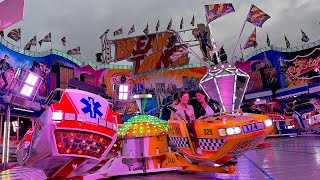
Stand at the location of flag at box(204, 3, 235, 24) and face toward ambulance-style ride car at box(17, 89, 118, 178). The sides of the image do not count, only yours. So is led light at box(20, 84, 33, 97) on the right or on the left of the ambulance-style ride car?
right

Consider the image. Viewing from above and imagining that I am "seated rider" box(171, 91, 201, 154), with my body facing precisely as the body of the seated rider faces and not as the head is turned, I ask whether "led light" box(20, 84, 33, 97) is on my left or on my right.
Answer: on my right

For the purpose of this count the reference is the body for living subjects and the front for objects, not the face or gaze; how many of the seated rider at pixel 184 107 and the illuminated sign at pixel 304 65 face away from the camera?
0

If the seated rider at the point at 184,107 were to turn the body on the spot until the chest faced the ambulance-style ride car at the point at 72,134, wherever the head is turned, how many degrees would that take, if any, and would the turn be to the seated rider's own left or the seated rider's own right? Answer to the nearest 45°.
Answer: approximately 90° to the seated rider's own right

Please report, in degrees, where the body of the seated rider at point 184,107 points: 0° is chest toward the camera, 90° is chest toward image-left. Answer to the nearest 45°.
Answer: approximately 315°

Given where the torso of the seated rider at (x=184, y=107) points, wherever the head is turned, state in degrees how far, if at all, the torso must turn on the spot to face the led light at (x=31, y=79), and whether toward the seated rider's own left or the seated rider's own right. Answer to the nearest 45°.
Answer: approximately 135° to the seated rider's own right

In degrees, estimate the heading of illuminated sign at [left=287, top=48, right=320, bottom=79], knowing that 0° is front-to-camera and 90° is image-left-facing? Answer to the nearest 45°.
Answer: approximately 45°

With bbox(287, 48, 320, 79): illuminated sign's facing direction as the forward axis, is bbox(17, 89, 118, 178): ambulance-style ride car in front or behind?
in front
